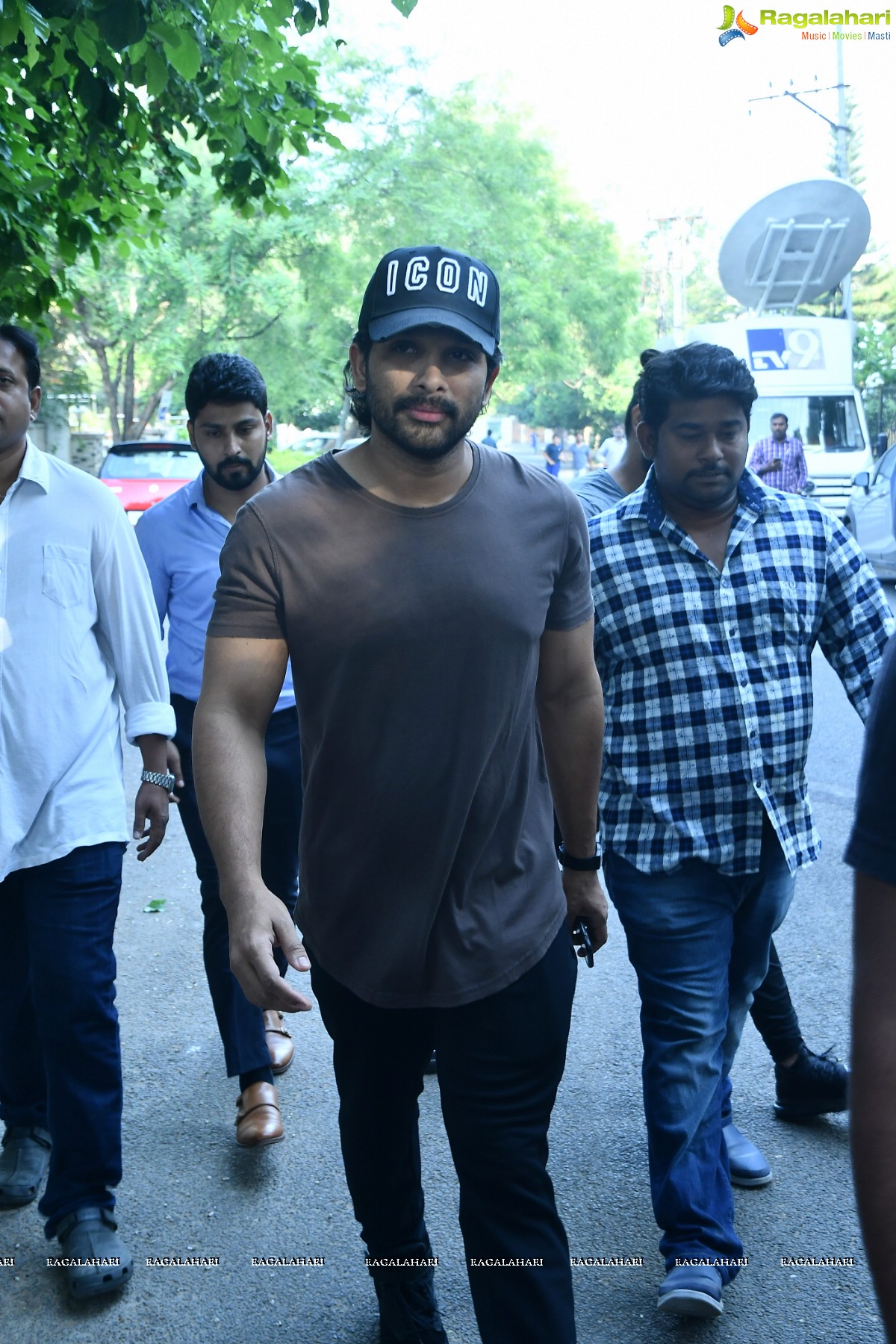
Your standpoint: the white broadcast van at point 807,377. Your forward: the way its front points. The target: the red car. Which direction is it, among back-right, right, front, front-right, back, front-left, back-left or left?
front-right

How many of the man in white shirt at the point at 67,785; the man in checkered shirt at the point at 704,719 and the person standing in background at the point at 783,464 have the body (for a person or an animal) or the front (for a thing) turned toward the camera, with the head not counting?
3

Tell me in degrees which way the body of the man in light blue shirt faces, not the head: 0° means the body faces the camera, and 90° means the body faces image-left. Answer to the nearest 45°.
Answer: approximately 0°

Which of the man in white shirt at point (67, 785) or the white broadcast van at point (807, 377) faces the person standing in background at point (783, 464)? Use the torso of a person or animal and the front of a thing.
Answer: the white broadcast van

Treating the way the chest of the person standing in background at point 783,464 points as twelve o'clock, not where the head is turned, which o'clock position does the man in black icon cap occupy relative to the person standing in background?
The man in black icon cap is roughly at 12 o'clock from the person standing in background.

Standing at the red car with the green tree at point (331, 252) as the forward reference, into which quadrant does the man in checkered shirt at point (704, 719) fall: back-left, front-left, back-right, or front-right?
back-right

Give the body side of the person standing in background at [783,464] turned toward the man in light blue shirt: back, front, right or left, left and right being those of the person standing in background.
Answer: front

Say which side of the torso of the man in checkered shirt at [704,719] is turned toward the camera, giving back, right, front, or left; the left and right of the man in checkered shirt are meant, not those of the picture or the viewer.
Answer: front

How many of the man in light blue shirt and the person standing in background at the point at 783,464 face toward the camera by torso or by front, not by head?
2

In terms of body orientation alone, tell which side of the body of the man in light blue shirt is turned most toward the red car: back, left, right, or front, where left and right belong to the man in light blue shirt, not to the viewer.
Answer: back

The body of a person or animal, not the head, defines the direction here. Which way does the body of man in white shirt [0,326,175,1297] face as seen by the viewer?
toward the camera
